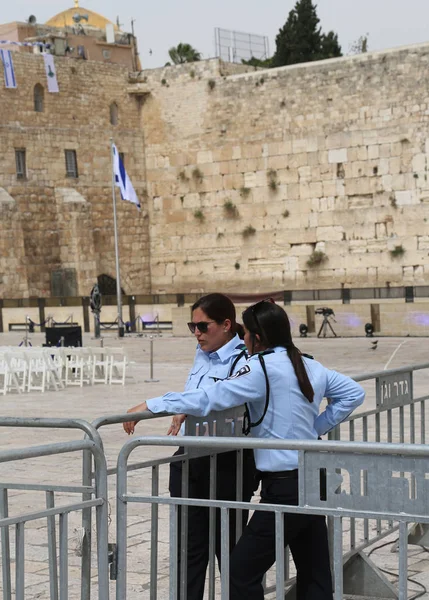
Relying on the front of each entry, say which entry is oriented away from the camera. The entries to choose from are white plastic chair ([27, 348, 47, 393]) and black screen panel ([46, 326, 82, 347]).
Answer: the white plastic chair

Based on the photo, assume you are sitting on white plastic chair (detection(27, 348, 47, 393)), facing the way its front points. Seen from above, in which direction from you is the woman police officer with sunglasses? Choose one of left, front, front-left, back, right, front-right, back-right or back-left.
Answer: back

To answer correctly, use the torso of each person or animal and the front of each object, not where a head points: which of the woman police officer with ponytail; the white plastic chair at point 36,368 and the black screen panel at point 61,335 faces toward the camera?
the black screen panel

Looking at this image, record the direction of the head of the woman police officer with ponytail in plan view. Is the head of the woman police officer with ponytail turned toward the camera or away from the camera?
away from the camera

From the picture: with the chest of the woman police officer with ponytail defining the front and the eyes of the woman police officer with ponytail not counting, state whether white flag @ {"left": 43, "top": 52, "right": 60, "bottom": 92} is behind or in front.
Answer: in front

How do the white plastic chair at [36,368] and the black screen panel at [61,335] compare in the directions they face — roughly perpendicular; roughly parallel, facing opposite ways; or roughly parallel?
roughly parallel, facing opposite ways

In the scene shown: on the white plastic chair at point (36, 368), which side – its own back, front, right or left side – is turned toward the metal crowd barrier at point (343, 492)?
back

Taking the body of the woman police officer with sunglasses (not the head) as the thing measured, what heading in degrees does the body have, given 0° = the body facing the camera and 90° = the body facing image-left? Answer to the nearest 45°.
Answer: approximately 45°

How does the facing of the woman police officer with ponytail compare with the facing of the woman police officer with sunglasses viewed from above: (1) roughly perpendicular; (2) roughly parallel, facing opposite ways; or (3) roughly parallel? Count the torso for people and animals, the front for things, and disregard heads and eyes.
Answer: roughly perpendicular

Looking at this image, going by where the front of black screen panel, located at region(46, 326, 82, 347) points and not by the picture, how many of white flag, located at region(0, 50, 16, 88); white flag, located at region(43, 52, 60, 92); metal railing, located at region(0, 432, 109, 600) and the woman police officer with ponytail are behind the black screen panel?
2

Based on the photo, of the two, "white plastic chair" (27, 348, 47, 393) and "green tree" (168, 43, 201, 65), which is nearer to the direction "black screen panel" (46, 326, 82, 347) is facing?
the white plastic chair

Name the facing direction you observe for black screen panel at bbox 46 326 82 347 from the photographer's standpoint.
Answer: facing the viewer

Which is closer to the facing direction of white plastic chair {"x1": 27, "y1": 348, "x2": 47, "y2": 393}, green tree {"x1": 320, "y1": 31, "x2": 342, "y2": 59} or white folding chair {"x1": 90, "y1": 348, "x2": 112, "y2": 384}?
the green tree

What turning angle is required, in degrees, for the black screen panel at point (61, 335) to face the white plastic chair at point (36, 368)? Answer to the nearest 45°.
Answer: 0° — it already faces it

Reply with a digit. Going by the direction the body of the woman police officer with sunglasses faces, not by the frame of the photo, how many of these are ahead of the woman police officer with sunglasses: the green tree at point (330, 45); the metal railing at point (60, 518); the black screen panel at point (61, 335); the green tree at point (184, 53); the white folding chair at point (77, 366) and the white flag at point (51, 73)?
1

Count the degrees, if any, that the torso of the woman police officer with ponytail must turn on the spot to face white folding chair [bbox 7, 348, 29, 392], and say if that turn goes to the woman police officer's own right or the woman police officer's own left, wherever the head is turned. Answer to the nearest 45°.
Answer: approximately 45° to the woman police officer's own right
